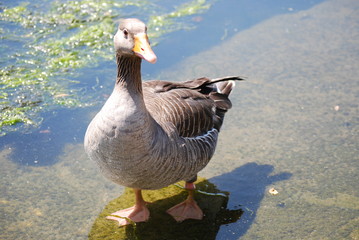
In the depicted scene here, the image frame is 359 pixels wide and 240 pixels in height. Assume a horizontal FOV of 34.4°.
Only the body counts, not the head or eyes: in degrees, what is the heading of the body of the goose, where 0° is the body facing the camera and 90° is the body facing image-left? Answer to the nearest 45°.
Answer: approximately 45°
